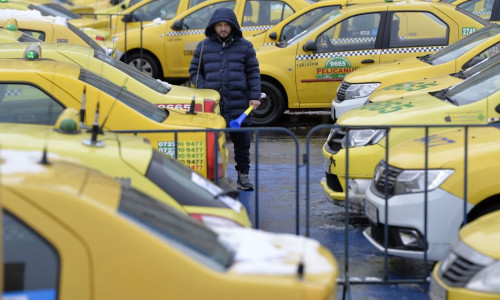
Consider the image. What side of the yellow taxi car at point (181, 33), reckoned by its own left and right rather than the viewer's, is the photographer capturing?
left

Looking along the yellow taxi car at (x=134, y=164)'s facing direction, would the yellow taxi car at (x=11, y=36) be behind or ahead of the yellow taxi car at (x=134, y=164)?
ahead

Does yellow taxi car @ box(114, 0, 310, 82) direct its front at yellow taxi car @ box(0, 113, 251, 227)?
no

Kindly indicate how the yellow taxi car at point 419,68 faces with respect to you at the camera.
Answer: facing the viewer and to the left of the viewer

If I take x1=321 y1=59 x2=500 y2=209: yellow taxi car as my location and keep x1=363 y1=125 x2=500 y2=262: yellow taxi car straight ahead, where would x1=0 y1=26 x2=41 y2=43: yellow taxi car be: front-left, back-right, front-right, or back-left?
back-right

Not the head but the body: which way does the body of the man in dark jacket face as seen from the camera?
toward the camera

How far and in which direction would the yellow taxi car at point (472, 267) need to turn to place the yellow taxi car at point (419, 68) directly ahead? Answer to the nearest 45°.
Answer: approximately 135° to its right

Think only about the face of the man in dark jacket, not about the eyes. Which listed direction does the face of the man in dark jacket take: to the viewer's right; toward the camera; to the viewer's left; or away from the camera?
toward the camera

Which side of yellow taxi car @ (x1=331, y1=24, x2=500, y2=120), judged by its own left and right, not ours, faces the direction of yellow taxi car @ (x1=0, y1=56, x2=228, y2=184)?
front

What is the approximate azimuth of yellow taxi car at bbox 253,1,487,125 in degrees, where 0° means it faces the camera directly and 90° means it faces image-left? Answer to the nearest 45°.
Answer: approximately 90°

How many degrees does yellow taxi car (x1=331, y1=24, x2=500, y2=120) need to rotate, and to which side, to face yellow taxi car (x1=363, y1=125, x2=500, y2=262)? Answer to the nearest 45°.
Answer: approximately 45° to its left

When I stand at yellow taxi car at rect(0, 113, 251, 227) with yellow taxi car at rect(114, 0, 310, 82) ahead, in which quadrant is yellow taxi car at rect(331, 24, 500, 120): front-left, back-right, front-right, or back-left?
front-right

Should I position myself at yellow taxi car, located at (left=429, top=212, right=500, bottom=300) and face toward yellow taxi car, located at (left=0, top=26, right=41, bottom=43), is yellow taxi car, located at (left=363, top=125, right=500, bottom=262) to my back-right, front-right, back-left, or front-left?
front-right

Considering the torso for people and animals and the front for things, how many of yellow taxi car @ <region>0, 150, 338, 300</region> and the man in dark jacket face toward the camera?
1

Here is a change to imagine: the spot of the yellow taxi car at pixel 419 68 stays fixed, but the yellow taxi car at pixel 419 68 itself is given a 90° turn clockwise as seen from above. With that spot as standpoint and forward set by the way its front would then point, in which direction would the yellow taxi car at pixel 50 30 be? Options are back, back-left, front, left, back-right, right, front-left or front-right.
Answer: front-left
